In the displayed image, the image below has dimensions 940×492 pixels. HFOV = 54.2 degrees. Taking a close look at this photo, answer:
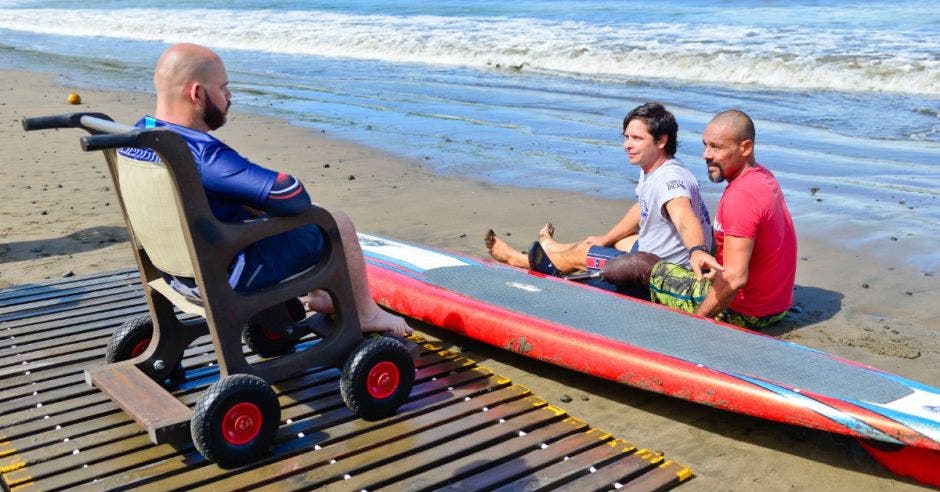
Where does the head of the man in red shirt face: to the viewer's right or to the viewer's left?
to the viewer's left

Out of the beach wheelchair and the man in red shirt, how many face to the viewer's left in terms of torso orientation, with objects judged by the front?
1

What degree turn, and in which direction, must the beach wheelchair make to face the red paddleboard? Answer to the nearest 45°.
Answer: approximately 45° to its right

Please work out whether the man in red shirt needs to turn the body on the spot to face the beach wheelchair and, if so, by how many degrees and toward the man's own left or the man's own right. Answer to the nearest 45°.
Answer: approximately 45° to the man's own left

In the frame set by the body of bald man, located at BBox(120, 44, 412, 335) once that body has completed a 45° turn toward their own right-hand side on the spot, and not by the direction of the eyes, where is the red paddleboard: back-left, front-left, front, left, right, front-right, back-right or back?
front

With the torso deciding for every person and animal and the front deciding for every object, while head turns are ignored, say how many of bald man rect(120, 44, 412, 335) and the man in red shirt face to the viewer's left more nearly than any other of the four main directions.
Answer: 1

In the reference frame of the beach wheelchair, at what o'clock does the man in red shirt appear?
The man in red shirt is roughly at 1 o'clock from the beach wheelchair.

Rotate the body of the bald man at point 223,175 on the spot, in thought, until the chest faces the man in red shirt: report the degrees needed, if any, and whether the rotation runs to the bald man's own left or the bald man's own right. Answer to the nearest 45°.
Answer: approximately 45° to the bald man's own right

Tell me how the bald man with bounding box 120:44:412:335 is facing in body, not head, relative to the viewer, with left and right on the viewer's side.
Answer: facing away from the viewer and to the right of the viewer

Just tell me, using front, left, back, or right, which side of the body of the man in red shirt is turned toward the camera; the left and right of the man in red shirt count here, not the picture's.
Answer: left
